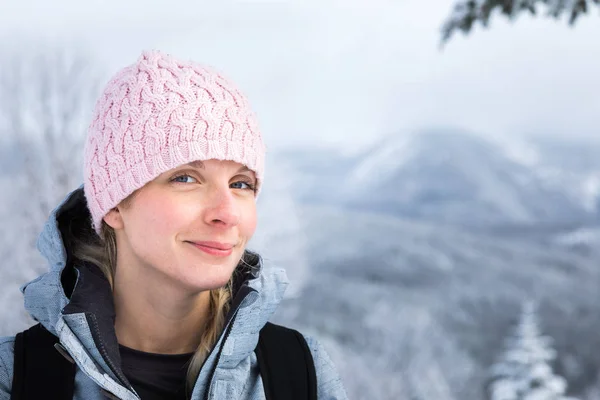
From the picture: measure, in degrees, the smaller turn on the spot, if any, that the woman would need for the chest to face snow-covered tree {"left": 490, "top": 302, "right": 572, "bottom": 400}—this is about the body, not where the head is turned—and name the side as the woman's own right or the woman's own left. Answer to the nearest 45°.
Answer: approximately 135° to the woman's own left

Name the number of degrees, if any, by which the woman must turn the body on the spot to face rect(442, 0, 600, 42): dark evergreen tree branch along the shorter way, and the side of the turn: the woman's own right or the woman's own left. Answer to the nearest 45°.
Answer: approximately 135° to the woman's own left

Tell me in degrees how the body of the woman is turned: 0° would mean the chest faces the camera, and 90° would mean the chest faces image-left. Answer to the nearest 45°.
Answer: approximately 0°

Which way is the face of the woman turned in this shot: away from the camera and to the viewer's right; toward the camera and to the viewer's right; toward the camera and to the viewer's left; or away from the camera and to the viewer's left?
toward the camera and to the viewer's right

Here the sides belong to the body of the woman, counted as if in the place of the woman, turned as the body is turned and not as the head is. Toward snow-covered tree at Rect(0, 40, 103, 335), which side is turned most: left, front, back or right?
back
